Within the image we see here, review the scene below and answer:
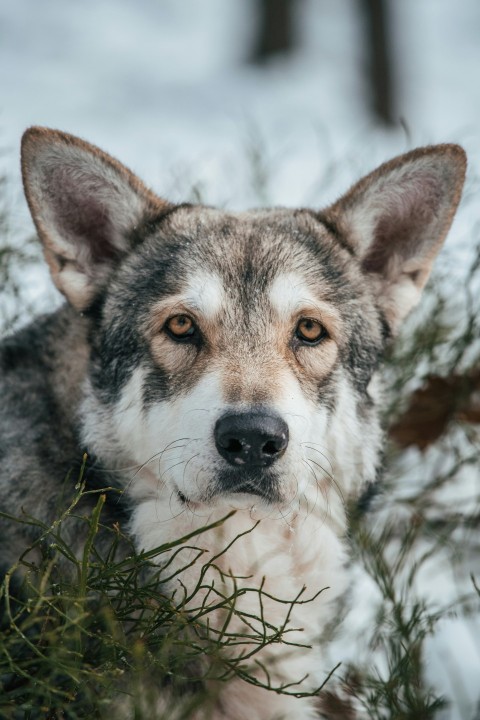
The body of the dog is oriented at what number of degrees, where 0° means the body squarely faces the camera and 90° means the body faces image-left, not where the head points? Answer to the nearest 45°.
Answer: approximately 315°

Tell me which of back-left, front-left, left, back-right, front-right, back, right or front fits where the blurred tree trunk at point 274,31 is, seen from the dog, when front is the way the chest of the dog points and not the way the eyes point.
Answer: back-left

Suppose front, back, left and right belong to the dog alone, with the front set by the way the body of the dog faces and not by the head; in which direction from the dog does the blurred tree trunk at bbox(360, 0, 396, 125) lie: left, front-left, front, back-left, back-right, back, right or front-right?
back-left
